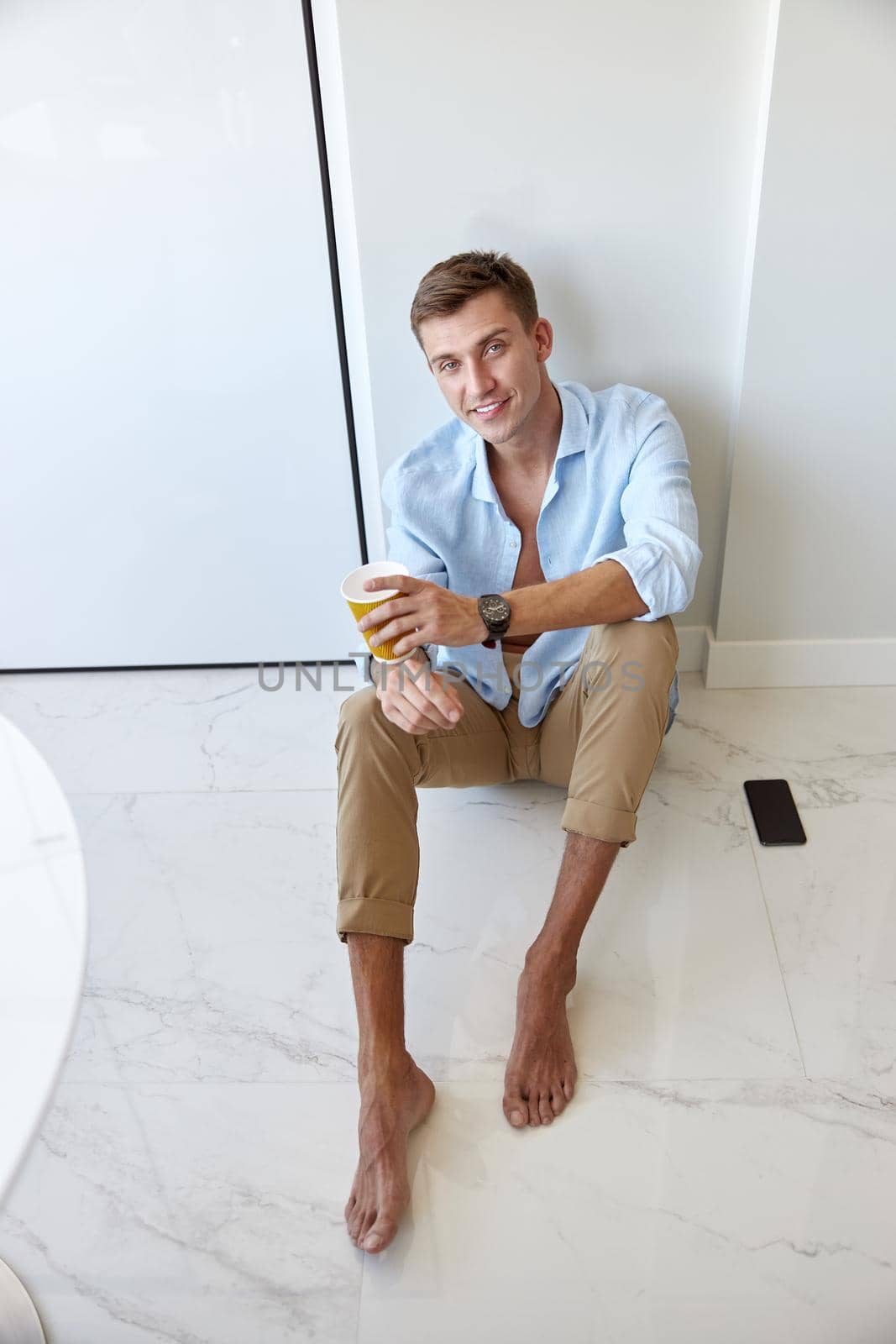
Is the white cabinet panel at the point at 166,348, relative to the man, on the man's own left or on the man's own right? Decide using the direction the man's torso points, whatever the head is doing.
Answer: on the man's own right

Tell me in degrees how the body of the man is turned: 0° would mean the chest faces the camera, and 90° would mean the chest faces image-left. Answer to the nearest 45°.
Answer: approximately 0°
